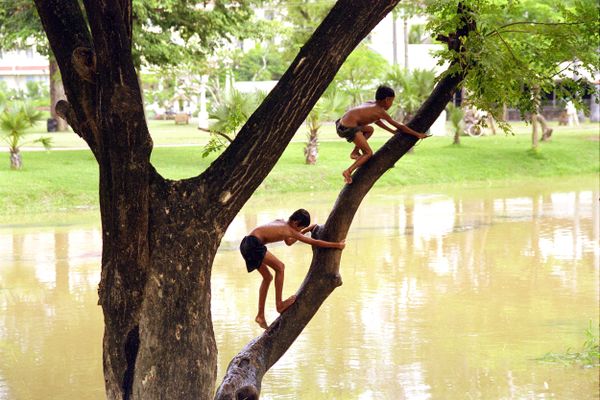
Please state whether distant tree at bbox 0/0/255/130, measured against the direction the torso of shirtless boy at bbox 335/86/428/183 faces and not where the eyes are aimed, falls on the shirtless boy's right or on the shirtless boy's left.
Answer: on the shirtless boy's left

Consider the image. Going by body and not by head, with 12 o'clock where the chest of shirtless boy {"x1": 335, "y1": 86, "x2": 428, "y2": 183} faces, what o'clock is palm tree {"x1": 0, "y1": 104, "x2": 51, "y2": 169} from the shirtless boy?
The palm tree is roughly at 8 o'clock from the shirtless boy.

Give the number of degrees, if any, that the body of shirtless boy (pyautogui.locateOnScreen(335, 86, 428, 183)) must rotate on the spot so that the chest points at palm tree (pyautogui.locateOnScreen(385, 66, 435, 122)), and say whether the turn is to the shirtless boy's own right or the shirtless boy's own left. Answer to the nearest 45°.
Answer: approximately 90° to the shirtless boy's own left

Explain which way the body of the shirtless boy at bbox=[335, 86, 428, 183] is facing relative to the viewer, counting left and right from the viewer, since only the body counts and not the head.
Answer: facing to the right of the viewer

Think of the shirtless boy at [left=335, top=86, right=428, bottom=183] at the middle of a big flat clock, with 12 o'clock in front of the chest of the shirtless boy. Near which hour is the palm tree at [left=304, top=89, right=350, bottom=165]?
The palm tree is roughly at 9 o'clock from the shirtless boy.
